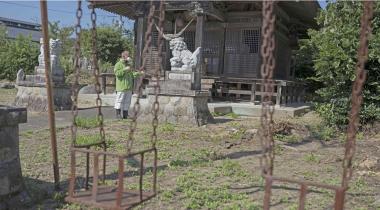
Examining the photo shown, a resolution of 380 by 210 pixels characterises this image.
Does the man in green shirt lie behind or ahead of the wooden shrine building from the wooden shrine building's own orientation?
ahead

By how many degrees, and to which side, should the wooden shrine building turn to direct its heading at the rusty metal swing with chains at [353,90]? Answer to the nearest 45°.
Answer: approximately 45° to its left

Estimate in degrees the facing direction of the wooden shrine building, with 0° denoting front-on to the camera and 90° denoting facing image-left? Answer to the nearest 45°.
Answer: approximately 45°

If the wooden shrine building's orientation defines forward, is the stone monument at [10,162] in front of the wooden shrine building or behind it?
in front

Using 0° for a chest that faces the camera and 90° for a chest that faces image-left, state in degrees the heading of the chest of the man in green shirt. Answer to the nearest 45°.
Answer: approximately 315°

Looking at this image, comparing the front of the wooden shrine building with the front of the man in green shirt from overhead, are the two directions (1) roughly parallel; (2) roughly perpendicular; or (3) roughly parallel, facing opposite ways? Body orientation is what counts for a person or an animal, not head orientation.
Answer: roughly perpendicular

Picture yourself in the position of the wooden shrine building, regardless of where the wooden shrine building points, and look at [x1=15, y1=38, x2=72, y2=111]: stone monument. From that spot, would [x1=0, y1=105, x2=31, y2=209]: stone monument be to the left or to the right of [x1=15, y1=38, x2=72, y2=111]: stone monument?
left

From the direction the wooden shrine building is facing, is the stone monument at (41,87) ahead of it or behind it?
ahead
